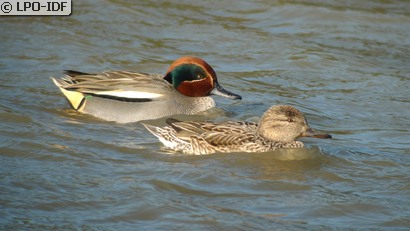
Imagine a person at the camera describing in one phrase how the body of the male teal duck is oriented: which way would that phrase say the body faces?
to the viewer's right

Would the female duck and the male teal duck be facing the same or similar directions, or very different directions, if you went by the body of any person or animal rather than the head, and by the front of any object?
same or similar directions

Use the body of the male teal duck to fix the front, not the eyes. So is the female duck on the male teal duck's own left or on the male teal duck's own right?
on the male teal duck's own right

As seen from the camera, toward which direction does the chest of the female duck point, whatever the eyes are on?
to the viewer's right

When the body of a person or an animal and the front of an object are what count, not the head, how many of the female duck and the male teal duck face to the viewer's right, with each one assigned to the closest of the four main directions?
2

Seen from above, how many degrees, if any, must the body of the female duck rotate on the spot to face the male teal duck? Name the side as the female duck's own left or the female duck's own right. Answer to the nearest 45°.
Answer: approximately 135° to the female duck's own left
